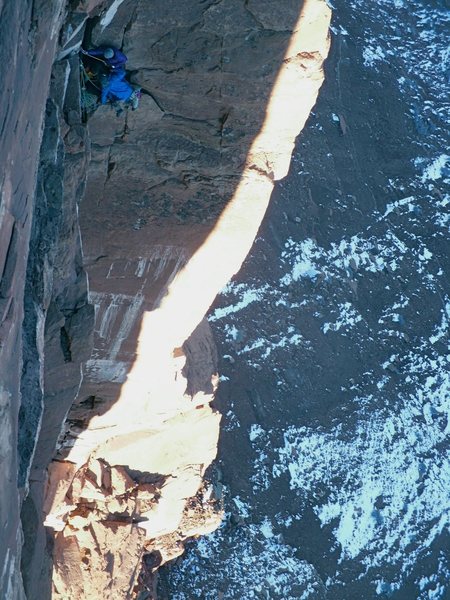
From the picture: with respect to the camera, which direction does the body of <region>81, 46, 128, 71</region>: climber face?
to the viewer's left
